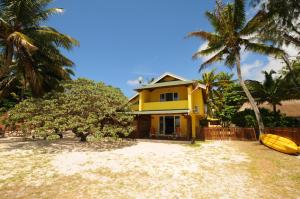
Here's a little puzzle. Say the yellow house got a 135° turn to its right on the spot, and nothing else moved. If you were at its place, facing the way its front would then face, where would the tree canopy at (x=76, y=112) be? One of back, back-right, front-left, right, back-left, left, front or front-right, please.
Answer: left

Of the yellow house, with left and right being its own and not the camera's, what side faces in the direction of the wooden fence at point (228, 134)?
left

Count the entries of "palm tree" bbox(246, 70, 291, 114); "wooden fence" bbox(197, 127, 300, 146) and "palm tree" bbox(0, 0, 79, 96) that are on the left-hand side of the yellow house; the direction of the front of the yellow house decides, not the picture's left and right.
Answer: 2

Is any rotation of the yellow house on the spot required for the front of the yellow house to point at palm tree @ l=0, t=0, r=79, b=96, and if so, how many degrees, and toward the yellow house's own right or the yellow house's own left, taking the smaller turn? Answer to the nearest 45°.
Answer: approximately 45° to the yellow house's own right

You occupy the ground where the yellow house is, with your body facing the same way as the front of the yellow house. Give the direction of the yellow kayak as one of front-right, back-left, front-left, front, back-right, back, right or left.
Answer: front-left

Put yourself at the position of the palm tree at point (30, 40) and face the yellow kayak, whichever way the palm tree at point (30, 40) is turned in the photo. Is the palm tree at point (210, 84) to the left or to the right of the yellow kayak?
left

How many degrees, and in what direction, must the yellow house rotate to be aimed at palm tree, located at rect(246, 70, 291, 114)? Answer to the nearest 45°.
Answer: approximately 90° to its left

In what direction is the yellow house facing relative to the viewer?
toward the camera
